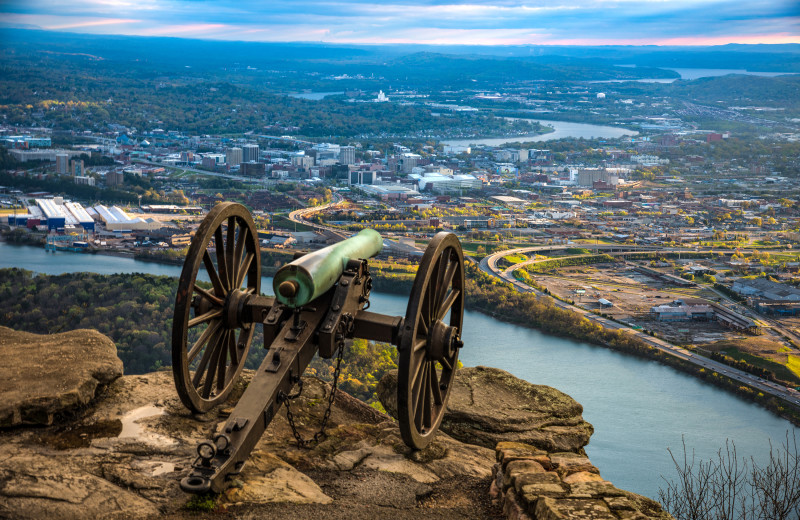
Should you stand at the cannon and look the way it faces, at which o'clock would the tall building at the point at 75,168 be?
The tall building is roughly at 10 o'clock from the cannon.

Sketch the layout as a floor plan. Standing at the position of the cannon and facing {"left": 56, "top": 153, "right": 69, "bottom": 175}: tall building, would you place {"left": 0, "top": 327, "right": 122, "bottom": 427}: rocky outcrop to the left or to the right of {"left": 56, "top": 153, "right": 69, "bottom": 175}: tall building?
left

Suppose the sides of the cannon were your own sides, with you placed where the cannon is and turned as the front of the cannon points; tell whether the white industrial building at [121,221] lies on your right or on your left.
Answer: on your left

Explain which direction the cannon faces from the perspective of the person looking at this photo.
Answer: facing away from the viewer and to the right of the viewer

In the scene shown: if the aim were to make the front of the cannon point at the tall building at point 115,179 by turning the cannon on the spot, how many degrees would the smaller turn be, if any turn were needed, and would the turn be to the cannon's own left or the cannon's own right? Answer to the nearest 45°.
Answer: approximately 45° to the cannon's own left

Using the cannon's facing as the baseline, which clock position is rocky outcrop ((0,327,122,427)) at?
The rocky outcrop is roughly at 8 o'clock from the cannon.
